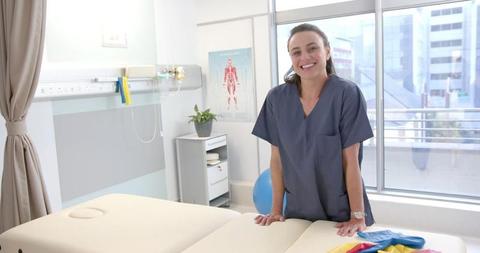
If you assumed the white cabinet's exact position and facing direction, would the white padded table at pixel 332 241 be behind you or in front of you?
in front

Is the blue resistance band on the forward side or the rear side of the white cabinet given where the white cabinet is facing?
on the forward side

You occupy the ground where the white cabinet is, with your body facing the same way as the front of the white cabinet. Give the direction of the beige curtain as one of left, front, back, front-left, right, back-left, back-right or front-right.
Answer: right

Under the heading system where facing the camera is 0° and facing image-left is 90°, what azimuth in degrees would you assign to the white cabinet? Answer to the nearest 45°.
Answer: approximately 315°
